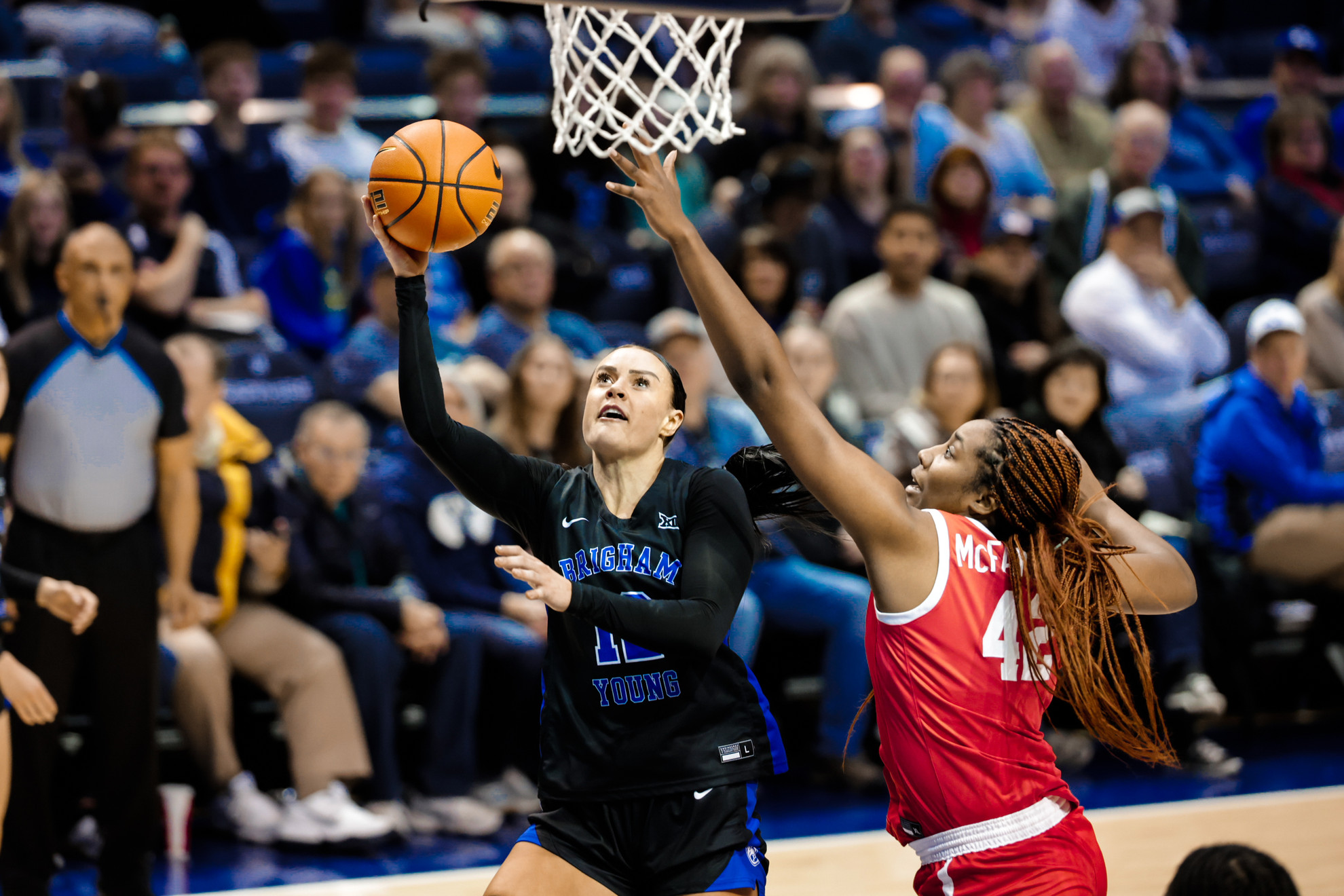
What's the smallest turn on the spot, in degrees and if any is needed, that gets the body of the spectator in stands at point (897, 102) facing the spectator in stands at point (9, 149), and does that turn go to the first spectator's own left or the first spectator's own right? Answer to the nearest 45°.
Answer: approximately 45° to the first spectator's own right

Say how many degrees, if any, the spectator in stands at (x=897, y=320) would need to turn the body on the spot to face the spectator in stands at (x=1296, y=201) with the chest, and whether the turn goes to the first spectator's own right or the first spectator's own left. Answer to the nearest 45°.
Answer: approximately 135° to the first spectator's own left

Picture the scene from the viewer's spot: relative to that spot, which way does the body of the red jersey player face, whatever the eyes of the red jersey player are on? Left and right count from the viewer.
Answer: facing away from the viewer and to the left of the viewer

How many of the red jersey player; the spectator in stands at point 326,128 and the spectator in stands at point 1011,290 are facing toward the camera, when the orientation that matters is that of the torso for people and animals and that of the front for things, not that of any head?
2

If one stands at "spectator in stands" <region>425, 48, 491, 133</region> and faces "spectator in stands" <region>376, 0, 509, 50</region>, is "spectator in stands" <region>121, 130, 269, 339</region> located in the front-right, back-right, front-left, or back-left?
back-left

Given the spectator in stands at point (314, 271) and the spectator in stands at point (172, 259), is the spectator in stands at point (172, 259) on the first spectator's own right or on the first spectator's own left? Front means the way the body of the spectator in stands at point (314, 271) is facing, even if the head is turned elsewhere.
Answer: on the first spectator's own right

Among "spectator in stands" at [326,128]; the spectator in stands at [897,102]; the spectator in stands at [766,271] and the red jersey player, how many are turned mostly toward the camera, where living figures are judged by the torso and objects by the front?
3

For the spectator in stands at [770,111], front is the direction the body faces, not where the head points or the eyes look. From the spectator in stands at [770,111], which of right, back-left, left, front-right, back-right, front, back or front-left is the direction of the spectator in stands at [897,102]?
back-left

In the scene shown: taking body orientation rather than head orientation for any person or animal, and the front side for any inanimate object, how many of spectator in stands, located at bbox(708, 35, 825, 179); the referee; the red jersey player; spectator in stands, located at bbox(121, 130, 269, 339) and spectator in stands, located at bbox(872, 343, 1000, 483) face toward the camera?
4

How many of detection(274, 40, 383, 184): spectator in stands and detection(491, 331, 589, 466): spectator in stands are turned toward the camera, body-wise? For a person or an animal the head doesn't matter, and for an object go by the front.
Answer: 2

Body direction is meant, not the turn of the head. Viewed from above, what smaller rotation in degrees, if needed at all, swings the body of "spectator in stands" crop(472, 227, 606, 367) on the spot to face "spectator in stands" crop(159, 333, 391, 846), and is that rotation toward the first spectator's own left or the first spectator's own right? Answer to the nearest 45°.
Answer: approximately 45° to the first spectator's own right
